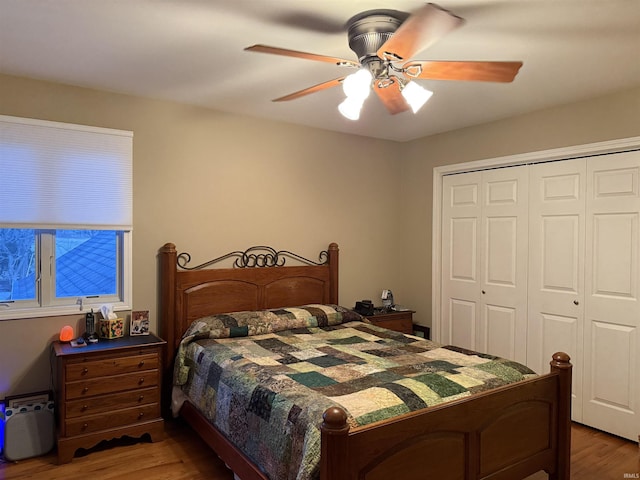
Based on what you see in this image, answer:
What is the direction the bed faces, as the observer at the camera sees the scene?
facing the viewer and to the right of the viewer

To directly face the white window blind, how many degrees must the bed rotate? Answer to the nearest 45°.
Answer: approximately 135° to its right

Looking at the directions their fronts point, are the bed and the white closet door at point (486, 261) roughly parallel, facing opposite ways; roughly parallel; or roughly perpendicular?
roughly perpendicular

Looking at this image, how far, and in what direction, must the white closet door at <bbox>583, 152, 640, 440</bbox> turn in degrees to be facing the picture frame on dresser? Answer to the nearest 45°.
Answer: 0° — it already faces it

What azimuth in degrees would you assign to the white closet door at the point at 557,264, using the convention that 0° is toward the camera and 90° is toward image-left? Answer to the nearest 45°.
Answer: approximately 45°

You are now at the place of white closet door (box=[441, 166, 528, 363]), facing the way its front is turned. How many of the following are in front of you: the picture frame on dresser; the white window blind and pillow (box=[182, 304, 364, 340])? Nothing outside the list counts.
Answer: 3

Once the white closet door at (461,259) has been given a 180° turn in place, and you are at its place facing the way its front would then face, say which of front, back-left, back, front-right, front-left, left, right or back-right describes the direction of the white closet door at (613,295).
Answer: right

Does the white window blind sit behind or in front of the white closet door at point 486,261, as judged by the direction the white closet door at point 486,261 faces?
in front

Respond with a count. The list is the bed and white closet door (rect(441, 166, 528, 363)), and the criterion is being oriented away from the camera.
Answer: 0

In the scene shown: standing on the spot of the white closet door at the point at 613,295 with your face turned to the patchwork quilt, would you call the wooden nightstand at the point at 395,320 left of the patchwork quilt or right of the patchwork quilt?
right

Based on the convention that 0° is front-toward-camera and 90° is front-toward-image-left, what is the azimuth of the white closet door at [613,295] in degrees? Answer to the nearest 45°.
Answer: approximately 45°

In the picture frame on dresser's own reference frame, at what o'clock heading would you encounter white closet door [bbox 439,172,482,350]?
The white closet door is roughly at 9 o'clock from the picture frame on dresser.

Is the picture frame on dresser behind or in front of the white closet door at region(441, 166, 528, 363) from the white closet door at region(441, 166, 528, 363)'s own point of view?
in front

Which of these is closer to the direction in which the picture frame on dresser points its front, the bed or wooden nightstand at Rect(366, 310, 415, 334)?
the bed
